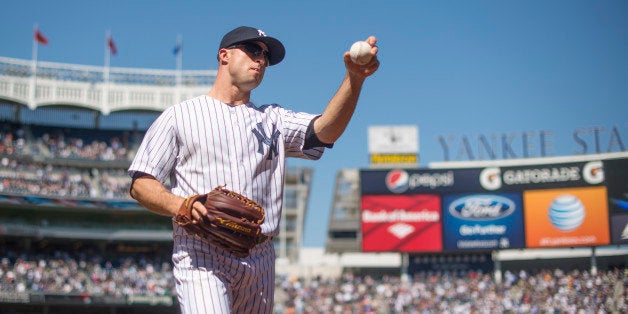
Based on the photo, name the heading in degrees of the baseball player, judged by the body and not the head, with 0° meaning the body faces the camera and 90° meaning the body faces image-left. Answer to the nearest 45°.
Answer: approximately 315°
